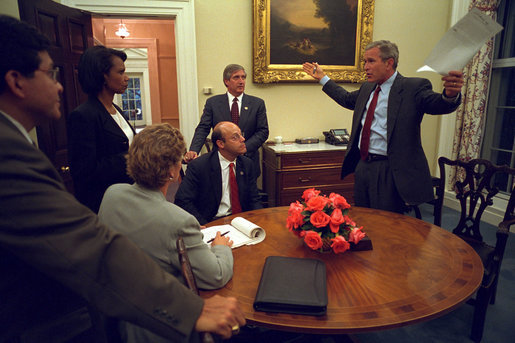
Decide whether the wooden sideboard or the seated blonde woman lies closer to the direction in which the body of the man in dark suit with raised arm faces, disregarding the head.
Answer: the seated blonde woman

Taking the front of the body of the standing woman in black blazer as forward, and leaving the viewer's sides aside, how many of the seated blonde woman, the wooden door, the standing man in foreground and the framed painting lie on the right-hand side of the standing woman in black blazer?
2

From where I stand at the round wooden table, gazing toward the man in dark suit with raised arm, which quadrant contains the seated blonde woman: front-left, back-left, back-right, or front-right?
back-left

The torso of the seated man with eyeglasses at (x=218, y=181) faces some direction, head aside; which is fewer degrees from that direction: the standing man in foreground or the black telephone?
the standing man in foreground

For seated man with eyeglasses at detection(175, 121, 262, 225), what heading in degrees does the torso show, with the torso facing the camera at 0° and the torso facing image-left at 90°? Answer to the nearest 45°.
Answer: approximately 315°

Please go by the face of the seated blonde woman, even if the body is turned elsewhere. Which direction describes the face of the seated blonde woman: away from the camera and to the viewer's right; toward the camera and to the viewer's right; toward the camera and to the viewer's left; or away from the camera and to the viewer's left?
away from the camera and to the viewer's right

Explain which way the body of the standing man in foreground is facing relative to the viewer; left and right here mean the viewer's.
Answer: facing to the right of the viewer

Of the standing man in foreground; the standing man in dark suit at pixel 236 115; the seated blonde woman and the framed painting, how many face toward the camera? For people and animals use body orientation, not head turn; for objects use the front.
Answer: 2

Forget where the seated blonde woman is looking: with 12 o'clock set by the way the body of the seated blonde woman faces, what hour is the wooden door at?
The wooden door is roughly at 10 o'clock from the seated blonde woman.

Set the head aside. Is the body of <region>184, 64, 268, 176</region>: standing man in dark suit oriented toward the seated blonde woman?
yes

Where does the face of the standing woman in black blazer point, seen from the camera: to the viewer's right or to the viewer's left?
to the viewer's right

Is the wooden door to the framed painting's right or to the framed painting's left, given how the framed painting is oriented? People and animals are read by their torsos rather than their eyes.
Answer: on its right
